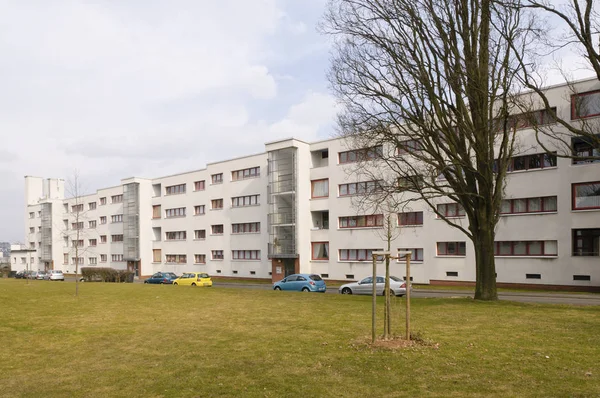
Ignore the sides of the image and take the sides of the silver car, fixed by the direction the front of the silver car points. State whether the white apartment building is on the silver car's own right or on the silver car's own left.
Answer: on the silver car's own right

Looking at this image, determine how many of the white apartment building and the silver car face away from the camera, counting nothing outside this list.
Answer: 0

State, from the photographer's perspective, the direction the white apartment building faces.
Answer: facing the viewer and to the left of the viewer

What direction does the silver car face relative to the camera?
to the viewer's left
